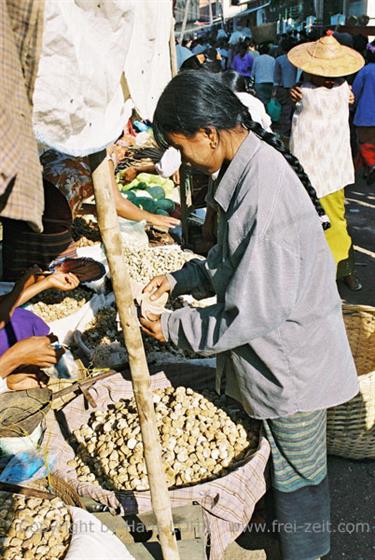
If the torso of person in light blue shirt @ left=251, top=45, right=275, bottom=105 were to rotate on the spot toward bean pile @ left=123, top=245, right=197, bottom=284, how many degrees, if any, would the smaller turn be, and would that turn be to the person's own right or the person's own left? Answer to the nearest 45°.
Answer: approximately 180°

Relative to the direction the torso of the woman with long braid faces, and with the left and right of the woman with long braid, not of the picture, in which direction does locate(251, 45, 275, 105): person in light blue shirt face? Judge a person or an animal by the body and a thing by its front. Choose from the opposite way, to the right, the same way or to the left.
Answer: to the right

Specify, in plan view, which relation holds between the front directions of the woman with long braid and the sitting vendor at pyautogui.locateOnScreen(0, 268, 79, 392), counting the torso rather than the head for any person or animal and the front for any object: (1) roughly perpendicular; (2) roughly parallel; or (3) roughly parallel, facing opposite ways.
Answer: roughly parallel, facing opposite ways

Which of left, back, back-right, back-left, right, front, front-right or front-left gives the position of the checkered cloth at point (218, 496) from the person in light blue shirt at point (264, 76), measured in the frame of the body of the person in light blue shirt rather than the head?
back

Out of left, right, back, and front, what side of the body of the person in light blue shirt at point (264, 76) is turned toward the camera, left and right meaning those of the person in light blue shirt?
back

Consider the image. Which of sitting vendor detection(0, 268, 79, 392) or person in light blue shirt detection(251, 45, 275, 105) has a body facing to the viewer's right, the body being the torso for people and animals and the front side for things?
the sitting vendor

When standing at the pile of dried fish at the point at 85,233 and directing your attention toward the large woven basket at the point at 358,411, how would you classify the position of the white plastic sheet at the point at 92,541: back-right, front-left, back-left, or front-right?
front-right

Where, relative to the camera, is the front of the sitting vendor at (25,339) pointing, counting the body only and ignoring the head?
to the viewer's right

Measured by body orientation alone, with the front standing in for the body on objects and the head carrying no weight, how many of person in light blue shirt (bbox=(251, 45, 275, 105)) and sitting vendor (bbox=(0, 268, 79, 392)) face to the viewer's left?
0

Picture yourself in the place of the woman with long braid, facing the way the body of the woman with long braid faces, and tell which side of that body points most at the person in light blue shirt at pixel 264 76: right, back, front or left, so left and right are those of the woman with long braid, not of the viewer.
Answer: right

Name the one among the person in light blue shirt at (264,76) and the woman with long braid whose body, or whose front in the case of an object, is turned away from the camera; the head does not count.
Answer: the person in light blue shirt

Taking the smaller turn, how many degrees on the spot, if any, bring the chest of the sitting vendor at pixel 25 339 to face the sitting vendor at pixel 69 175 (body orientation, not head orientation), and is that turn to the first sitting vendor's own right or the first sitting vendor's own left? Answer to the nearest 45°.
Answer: approximately 90° to the first sitting vendor's own left

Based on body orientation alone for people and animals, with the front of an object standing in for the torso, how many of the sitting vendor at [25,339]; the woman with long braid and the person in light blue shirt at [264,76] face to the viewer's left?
1

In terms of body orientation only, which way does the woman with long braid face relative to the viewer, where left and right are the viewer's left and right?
facing to the left of the viewer

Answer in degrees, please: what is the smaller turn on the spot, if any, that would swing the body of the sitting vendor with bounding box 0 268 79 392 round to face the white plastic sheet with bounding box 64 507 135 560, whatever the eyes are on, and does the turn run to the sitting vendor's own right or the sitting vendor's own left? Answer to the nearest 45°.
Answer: approximately 90° to the sitting vendor's own right
